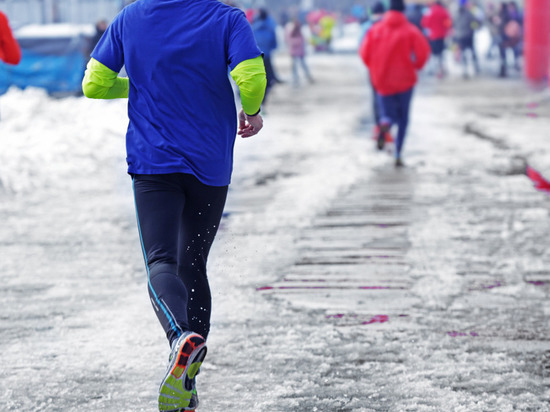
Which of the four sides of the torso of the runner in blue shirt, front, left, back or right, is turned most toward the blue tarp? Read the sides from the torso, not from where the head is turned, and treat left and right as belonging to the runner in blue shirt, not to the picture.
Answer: front

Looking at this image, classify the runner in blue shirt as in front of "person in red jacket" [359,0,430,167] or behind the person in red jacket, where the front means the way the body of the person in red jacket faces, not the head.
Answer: behind

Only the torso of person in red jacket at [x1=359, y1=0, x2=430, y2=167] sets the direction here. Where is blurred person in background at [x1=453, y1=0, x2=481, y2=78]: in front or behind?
in front

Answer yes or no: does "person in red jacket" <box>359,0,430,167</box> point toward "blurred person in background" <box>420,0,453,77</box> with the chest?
yes

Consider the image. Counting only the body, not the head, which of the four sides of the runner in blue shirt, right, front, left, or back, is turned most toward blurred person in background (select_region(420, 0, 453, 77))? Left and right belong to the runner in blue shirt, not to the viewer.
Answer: front

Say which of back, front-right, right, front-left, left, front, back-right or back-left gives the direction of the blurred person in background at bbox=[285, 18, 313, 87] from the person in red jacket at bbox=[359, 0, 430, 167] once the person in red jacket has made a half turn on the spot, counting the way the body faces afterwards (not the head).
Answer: back

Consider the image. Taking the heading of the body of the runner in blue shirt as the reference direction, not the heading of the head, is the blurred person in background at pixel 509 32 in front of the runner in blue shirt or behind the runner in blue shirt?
in front

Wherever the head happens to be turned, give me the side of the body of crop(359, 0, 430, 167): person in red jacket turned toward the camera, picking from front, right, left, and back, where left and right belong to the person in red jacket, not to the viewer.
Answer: back

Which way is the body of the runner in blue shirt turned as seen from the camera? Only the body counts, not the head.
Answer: away from the camera

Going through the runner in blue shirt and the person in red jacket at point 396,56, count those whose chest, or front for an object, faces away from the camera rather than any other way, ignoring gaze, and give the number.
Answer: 2
